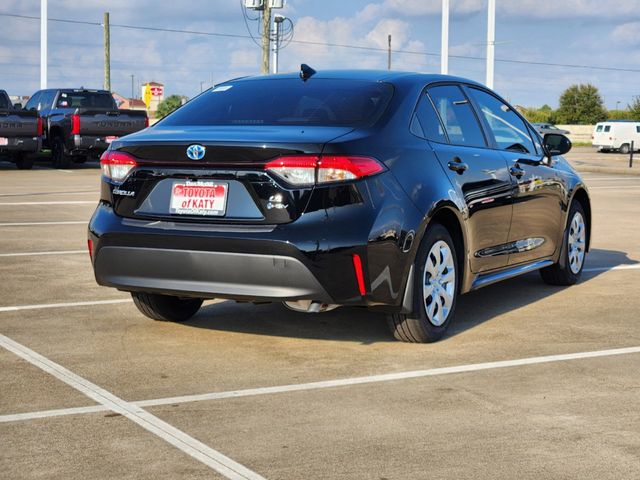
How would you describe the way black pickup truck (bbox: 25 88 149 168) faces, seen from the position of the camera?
facing away from the viewer and to the left of the viewer

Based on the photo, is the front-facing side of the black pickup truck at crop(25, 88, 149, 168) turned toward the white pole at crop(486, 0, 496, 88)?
no

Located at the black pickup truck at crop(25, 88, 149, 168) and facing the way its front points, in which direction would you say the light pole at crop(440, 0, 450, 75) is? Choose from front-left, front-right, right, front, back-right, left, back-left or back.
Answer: right

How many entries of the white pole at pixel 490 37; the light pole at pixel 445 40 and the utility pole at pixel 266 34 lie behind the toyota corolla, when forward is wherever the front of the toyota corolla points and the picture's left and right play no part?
0

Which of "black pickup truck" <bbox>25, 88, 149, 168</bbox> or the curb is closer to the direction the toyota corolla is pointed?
the curb

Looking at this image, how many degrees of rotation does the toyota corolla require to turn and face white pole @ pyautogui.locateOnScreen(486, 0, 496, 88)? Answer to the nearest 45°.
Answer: approximately 45° to its left

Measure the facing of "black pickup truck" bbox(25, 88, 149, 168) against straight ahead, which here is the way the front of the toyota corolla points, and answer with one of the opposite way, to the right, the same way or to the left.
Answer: to the left

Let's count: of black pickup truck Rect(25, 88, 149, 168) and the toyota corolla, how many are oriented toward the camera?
0

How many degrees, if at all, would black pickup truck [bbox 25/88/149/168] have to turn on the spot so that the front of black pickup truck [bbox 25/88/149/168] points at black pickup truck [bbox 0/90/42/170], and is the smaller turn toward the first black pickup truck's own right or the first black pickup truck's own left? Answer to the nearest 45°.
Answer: approximately 90° to the first black pickup truck's own left

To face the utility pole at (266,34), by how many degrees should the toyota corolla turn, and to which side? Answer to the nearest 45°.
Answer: approximately 45° to its left

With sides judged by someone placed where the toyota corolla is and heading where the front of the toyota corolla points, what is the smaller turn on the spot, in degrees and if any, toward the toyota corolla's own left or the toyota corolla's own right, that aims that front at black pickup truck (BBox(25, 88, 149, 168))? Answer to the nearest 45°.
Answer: approximately 45° to the toyota corolla's own left

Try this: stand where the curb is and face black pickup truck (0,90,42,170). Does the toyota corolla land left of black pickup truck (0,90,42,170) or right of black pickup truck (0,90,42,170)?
left

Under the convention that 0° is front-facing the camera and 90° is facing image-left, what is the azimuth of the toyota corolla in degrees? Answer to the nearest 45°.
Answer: approximately 225°

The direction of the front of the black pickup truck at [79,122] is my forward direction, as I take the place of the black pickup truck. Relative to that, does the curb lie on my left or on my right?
on my right

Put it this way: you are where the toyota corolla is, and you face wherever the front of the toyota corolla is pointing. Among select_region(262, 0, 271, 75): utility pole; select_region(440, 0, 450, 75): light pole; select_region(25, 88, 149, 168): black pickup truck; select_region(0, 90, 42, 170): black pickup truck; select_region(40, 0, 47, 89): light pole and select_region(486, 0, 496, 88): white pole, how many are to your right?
0
